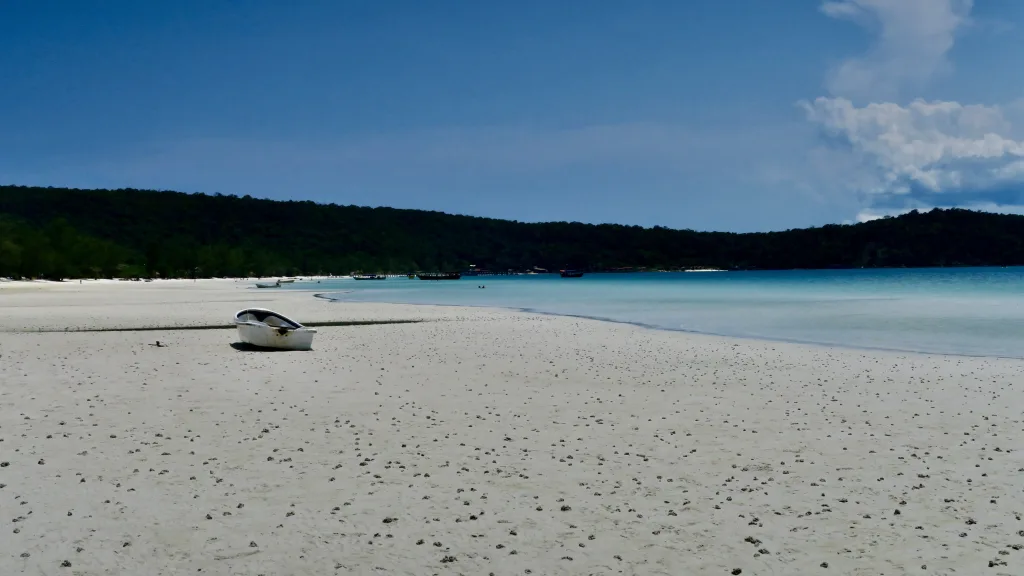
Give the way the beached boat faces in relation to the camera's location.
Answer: facing away from the viewer and to the left of the viewer
